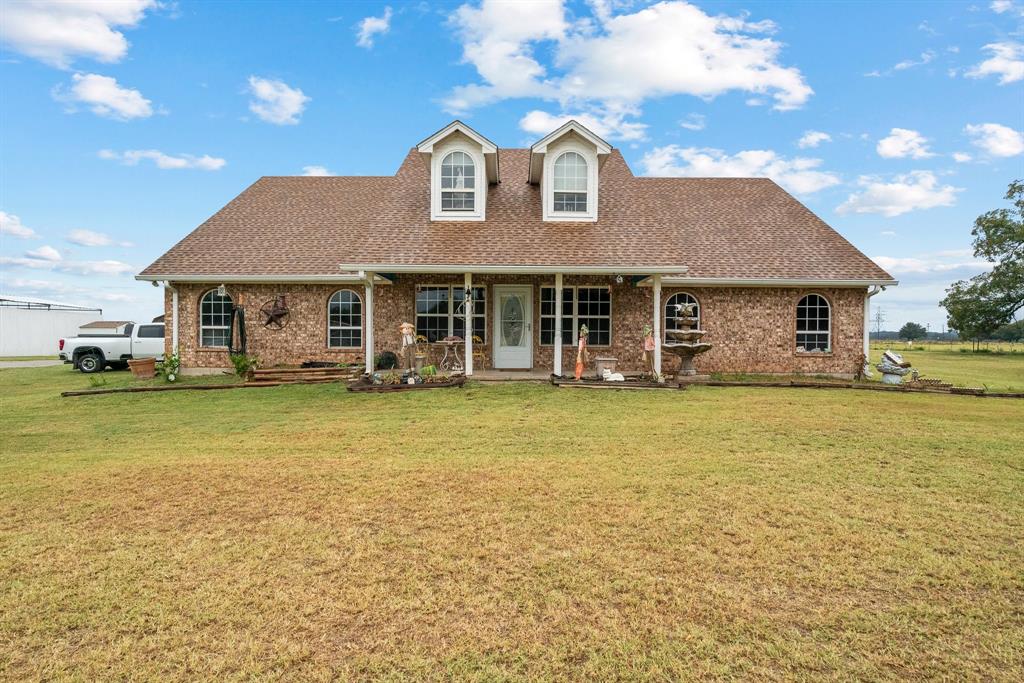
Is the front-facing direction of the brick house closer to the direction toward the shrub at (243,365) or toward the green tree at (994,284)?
the shrub

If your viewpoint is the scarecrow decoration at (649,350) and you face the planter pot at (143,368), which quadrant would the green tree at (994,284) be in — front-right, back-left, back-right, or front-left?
back-right

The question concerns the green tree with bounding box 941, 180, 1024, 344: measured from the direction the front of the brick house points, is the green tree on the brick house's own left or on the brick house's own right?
on the brick house's own left

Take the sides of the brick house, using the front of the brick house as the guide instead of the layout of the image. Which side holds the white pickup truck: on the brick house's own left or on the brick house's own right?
on the brick house's own right

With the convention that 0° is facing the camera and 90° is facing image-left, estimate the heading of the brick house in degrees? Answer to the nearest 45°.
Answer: approximately 0°

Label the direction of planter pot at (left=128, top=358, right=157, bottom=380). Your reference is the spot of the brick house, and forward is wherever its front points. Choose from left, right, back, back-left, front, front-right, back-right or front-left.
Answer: right

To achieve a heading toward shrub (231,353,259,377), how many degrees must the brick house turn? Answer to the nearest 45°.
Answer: approximately 90° to its right
